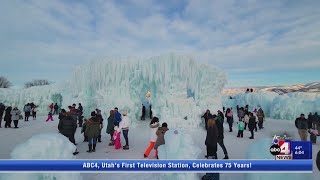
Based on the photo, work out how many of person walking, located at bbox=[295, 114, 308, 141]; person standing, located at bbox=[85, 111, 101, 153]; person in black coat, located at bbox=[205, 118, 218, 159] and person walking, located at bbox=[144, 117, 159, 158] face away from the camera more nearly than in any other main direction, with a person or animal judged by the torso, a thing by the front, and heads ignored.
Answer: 3

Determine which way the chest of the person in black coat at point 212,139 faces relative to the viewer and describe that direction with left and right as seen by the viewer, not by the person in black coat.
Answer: facing away from the viewer

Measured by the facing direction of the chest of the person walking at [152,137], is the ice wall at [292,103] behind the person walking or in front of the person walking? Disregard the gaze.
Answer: in front

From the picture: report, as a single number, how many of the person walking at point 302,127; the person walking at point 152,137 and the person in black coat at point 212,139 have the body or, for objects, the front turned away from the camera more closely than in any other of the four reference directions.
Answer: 2

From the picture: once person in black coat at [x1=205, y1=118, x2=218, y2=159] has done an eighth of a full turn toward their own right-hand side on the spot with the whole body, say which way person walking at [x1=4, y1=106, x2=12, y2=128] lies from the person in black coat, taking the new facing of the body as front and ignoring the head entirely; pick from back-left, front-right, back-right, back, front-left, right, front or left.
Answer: back-left

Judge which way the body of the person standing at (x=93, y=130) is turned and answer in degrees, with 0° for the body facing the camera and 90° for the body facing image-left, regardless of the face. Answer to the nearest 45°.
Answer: approximately 180°

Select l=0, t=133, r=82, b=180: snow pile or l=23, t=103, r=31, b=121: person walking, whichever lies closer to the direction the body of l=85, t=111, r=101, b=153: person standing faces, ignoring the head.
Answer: the person walking

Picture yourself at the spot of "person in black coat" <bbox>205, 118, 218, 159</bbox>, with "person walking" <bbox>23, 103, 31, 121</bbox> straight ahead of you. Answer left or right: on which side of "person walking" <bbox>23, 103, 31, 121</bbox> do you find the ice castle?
right

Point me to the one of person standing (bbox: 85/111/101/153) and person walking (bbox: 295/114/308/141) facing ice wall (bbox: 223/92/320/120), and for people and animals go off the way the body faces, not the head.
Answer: person walking (bbox: 295/114/308/141)
